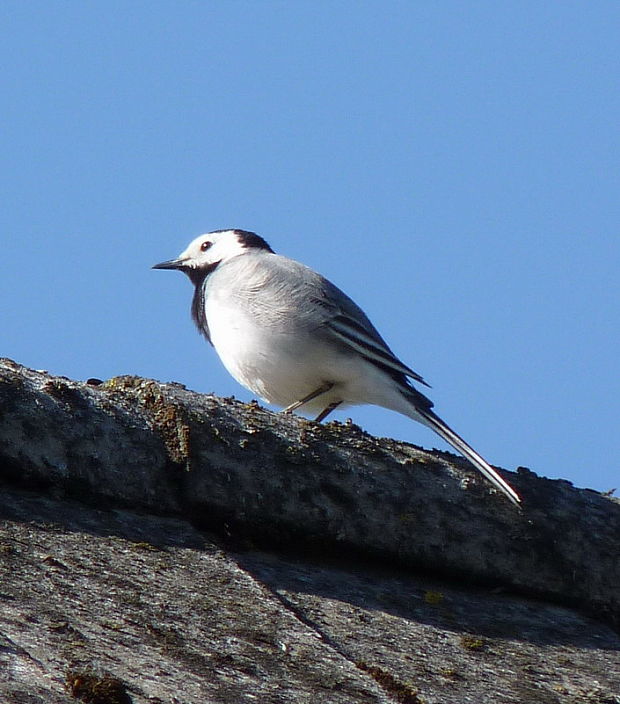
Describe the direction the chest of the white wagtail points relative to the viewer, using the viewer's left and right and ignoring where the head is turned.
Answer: facing to the left of the viewer
